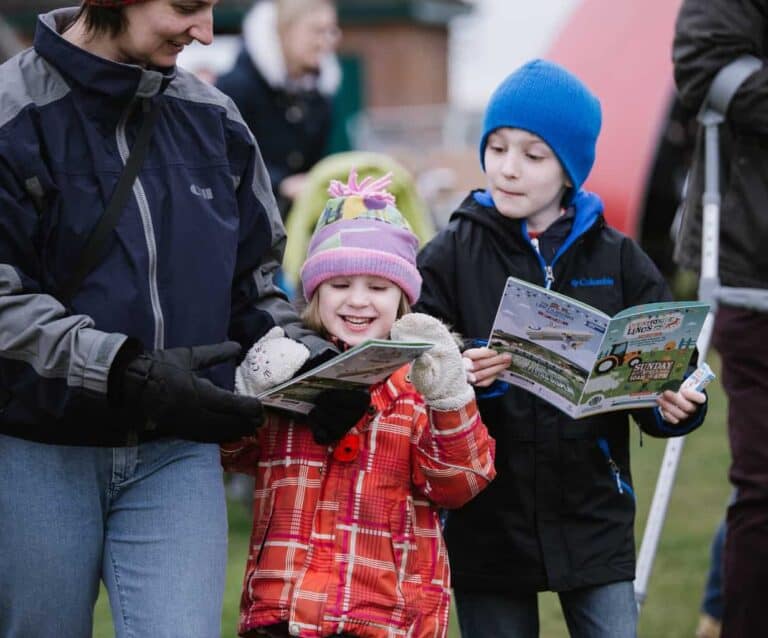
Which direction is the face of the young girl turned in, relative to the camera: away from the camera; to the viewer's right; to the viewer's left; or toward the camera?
toward the camera

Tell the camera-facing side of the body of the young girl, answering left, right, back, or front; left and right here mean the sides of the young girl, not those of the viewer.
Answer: front

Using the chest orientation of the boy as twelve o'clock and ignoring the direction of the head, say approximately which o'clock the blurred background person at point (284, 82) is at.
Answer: The blurred background person is roughly at 5 o'clock from the boy.

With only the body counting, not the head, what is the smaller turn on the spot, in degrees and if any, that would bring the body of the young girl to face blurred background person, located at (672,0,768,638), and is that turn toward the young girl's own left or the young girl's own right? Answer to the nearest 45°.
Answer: approximately 135° to the young girl's own left

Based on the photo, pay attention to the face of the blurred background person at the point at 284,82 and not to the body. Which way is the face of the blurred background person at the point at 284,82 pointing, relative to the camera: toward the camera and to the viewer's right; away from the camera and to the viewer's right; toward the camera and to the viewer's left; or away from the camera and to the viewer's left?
toward the camera and to the viewer's right

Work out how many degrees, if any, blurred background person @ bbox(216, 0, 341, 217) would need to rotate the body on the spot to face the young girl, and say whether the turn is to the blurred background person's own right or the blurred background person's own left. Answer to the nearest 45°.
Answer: approximately 45° to the blurred background person's own right

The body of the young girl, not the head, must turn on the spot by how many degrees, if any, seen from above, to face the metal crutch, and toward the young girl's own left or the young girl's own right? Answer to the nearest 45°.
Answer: approximately 135° to the young girl's own left

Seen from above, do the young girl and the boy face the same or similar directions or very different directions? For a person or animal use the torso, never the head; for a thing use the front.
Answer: same or similar directions

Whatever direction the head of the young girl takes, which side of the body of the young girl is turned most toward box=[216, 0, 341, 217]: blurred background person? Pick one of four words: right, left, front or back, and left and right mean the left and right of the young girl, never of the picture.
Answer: back

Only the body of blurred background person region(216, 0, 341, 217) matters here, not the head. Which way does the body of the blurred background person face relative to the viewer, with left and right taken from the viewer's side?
facing the viewer and to the right of the viewer

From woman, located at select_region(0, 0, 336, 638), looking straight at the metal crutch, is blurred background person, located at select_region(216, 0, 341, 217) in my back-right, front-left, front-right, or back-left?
front-left

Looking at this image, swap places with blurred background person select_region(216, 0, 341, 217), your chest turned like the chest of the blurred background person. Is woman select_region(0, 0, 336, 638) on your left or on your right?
on your right

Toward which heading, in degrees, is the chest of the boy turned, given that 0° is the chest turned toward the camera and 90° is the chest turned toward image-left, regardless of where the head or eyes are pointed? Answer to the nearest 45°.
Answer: approximately 0°
